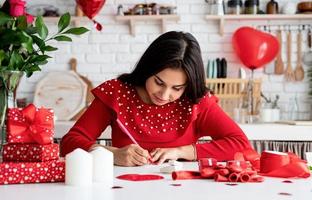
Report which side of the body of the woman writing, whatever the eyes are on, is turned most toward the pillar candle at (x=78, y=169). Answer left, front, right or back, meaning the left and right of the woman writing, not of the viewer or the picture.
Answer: front

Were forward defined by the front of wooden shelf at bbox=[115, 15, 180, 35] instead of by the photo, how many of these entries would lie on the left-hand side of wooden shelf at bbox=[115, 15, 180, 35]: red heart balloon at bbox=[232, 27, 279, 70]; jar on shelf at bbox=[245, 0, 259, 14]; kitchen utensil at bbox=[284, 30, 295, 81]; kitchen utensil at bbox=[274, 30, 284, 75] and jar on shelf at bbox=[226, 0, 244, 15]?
5

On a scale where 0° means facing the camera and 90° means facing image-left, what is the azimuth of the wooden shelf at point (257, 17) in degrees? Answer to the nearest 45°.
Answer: approximately 0°

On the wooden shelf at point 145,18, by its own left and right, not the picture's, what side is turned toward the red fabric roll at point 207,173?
front

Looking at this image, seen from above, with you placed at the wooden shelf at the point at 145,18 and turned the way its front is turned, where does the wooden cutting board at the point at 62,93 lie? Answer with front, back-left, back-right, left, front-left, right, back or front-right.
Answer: right

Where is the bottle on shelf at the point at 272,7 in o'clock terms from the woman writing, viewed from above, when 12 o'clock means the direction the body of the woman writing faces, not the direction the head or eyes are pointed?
The bottle on shelf is roughly at 7 o'clock from the woman writing.

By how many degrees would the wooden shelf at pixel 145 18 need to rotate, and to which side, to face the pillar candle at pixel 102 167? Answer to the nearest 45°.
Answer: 0° — it already faces it

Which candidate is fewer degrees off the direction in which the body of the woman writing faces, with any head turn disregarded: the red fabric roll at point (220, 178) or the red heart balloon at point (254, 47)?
the red fabric roll

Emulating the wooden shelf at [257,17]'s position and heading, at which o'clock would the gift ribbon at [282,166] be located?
The gift ribbon is roughly at 12 o'clock from the wooden shelf.

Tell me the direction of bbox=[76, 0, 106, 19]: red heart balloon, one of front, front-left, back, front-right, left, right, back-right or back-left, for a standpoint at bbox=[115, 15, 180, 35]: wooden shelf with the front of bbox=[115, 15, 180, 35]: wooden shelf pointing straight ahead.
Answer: front-right
